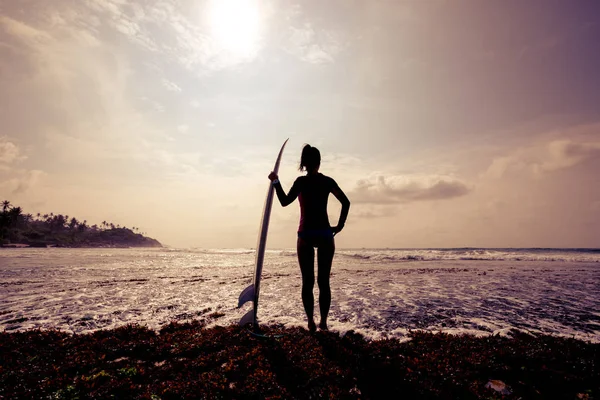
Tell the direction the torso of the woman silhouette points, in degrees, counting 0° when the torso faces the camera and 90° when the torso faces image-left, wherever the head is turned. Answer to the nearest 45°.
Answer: approximately 180°
